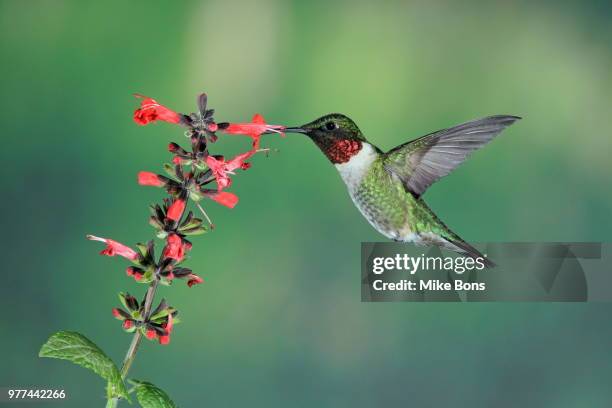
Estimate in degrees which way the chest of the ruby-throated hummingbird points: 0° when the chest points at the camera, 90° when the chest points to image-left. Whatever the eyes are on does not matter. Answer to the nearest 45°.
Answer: approximately 90°
